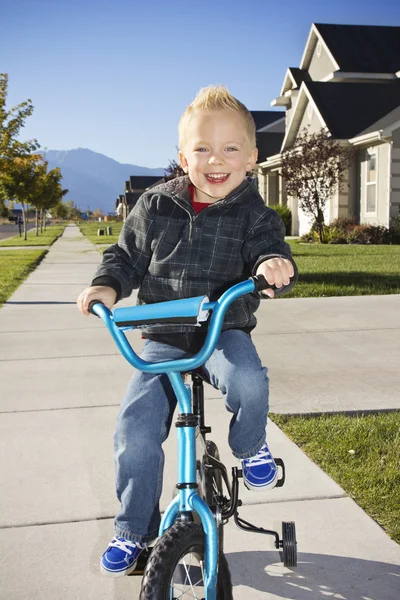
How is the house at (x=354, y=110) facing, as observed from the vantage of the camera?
facing the viewer and to the left of the viewer

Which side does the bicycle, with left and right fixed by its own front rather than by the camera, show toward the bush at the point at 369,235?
back

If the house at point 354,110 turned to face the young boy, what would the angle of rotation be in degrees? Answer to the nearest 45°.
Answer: approximately 45° to its left

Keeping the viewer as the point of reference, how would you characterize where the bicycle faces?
facing the viewer

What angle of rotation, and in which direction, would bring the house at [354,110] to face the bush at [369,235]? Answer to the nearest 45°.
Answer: approximately 45° to its left

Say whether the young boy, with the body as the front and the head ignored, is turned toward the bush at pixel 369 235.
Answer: no

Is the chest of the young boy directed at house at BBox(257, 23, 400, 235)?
no

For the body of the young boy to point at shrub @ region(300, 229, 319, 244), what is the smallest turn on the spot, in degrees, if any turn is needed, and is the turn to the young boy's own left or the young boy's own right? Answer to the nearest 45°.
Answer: approximately 180°

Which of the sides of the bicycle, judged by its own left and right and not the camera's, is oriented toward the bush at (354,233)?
back

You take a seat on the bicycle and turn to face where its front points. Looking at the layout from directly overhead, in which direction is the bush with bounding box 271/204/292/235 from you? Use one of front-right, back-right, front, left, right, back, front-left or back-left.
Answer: back

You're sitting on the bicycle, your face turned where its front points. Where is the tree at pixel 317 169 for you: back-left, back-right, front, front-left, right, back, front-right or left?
back

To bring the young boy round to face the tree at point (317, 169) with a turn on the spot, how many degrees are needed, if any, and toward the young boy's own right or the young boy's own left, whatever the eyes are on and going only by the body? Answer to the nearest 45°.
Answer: approximately 180°

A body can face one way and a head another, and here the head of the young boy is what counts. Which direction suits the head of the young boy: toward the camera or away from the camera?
toward the camera
